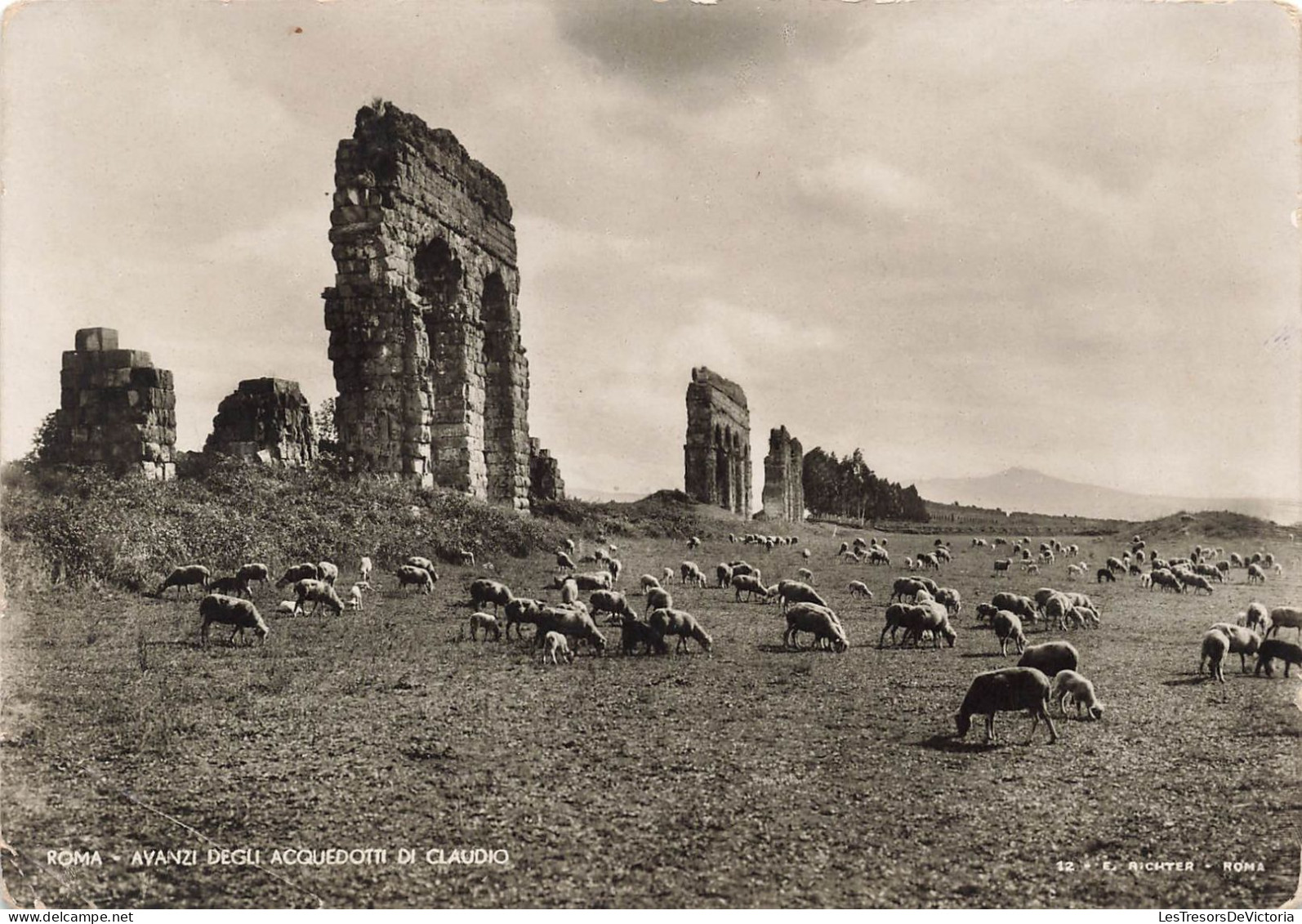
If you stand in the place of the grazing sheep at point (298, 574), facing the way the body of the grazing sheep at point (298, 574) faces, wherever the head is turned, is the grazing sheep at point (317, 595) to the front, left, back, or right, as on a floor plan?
left

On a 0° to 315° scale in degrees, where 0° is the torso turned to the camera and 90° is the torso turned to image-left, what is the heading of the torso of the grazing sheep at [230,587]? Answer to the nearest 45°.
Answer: approximately 270°

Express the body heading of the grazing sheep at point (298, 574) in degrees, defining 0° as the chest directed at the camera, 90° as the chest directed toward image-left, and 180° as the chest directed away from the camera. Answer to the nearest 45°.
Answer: approximately 90°

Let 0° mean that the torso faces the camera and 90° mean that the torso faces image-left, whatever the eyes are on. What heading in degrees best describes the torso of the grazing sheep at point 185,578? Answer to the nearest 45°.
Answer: approximately 90°

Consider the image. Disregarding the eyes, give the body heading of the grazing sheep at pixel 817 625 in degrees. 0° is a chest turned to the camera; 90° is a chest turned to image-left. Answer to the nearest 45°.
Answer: approximately 315°
